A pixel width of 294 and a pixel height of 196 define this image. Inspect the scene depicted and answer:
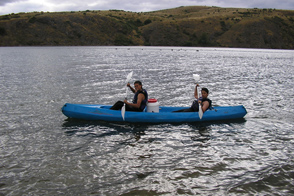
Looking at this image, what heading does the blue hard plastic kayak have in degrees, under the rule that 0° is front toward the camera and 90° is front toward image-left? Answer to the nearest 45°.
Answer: approximately 90°

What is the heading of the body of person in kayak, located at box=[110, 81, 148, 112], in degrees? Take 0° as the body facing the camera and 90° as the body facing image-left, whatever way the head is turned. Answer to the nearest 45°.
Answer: approximately 90°
